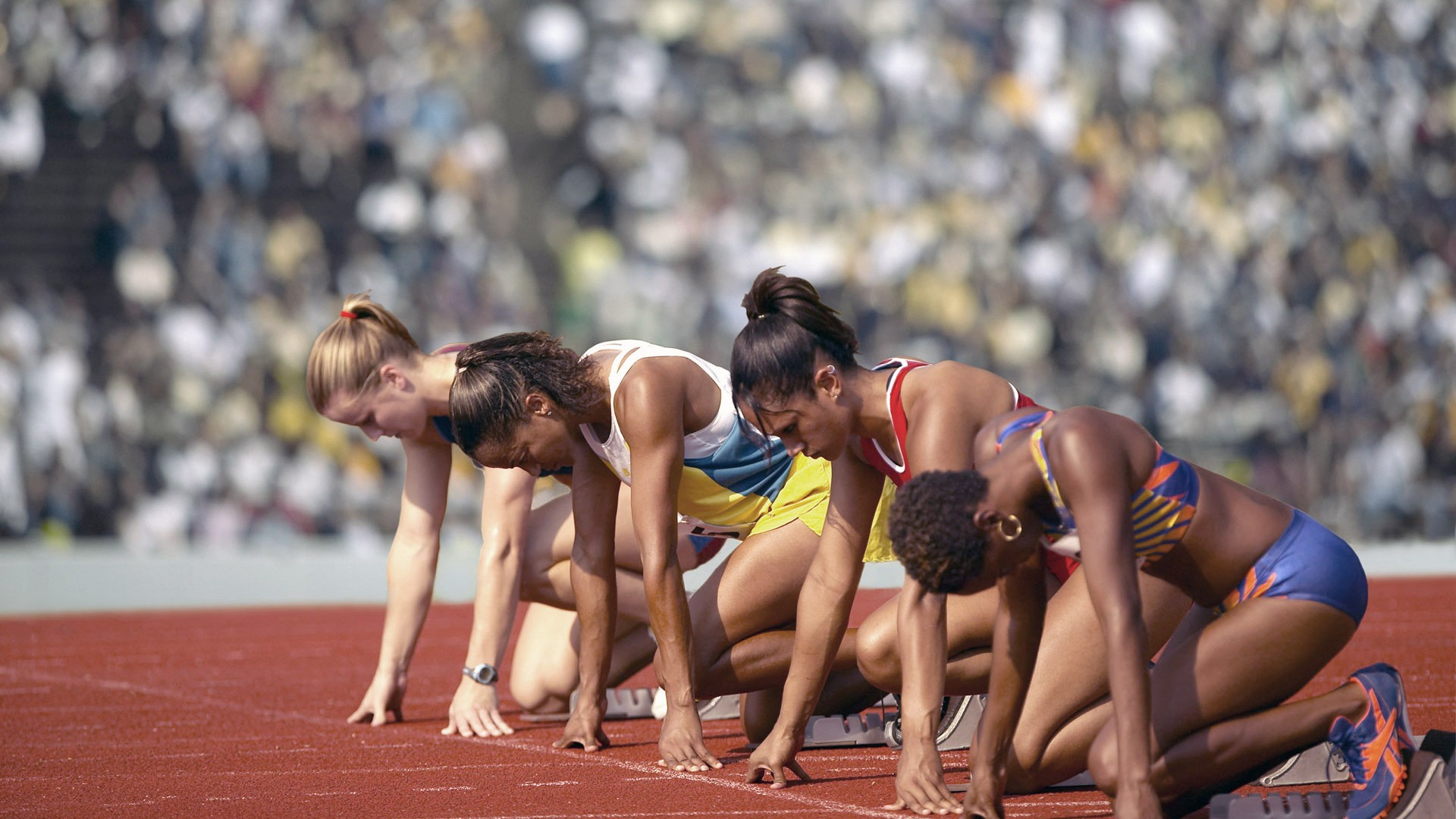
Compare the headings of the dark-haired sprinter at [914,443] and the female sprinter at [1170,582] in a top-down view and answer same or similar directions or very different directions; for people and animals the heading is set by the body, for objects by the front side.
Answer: same or similar directions

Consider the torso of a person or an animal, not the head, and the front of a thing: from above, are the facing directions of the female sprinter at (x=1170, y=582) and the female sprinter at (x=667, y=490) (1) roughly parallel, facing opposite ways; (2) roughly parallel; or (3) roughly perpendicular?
roughly parallel

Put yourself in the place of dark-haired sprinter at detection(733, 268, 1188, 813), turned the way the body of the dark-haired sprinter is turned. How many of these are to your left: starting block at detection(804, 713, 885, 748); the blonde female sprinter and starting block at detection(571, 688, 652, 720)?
0

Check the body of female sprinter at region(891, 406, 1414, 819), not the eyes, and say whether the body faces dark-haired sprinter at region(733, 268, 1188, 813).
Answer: no

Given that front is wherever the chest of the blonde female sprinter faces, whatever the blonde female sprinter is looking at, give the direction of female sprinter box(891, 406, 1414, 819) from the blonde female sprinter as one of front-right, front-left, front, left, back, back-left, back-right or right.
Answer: left

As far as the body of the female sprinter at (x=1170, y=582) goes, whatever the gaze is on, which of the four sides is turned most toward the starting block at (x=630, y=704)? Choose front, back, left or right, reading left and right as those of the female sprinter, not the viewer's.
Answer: right

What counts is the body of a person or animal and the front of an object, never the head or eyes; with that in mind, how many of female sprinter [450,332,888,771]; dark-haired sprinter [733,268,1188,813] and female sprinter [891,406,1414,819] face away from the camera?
0

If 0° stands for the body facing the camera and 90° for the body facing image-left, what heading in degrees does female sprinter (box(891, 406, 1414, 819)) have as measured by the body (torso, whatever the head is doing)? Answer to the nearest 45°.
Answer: approximately 45°

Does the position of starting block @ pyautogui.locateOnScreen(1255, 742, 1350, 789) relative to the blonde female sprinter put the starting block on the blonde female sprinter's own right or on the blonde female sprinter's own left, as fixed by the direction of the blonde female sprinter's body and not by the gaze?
on the blonde female sprinter's own left

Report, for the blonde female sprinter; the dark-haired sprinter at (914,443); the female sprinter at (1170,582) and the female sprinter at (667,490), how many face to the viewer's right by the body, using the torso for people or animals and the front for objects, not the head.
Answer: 0

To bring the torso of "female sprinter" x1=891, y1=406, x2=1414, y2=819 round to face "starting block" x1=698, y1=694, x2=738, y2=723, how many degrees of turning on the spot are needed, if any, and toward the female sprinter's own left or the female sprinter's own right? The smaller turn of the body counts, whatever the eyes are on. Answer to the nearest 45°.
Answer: approximately 90° to the female sprinter's own right

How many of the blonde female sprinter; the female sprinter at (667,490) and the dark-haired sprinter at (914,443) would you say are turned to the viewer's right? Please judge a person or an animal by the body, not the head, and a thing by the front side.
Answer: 0

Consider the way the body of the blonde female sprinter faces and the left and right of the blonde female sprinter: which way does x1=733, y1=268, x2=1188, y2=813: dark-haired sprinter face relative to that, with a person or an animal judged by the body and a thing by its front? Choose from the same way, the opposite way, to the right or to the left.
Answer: the same way

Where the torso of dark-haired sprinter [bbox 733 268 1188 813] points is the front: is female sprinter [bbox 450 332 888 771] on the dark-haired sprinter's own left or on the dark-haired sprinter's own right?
on the dark-haired sprinter's own right

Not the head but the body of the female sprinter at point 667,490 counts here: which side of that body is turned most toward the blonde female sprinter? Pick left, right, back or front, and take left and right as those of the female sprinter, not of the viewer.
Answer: right

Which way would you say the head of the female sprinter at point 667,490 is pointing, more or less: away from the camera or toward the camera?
toward the camera

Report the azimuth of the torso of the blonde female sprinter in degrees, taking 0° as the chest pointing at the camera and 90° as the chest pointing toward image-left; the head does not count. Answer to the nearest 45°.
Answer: approximately 45°
